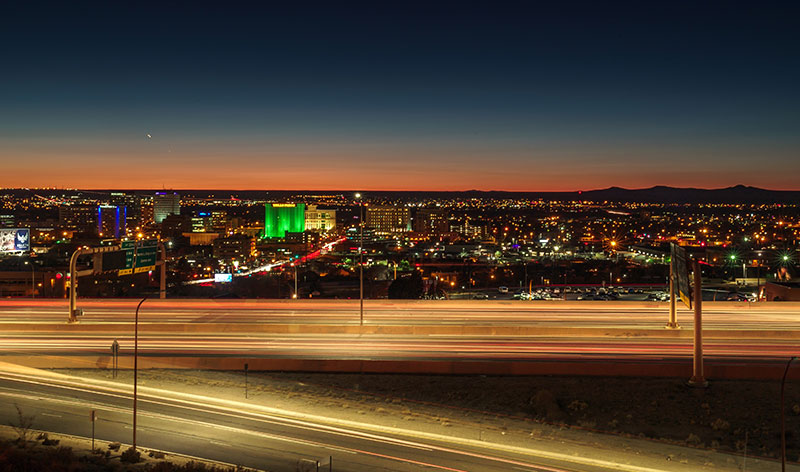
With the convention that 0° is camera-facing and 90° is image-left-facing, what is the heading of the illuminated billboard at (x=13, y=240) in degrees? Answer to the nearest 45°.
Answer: approximately 0°

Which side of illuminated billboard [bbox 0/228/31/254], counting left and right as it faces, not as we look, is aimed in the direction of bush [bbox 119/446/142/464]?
front

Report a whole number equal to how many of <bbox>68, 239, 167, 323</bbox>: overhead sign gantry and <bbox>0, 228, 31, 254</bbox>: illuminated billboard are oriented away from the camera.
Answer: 0

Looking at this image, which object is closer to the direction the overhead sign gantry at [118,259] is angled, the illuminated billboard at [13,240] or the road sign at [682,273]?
the road sign

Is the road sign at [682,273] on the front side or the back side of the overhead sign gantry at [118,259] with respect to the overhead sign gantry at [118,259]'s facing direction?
on the front side

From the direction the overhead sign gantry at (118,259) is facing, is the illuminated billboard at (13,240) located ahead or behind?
behind

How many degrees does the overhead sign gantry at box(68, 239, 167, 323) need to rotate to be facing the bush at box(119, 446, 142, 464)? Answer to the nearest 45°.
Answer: approximately 45° to its right

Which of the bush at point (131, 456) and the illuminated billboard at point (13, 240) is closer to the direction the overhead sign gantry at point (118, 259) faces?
the bush

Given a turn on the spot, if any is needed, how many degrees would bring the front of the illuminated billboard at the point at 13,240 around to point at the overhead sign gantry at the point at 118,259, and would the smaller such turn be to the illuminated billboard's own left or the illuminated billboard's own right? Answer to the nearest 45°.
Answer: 0° — it already faces it

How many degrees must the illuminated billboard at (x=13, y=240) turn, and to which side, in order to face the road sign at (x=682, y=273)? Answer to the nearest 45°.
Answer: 0° — it already faces it

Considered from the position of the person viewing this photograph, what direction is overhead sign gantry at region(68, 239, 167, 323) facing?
facing the viewer and to the right of the viewer
